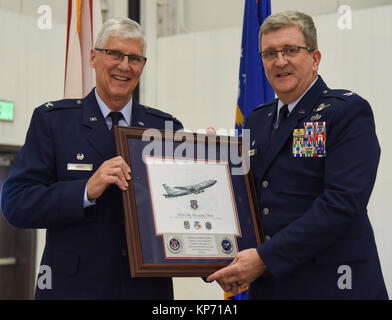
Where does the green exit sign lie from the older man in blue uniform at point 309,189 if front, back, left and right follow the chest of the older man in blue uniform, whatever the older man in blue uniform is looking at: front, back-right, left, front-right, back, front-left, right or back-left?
right

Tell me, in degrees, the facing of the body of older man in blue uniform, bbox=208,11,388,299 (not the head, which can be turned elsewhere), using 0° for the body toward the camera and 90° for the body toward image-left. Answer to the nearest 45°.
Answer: approximately 45°

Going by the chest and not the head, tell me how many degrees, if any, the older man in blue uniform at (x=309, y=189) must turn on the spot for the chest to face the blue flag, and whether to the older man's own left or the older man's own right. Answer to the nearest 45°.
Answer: approximately 135° to the older man's own right

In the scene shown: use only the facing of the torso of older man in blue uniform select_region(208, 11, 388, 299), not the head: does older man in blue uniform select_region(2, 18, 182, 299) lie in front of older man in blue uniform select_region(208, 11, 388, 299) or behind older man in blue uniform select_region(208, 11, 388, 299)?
in front
